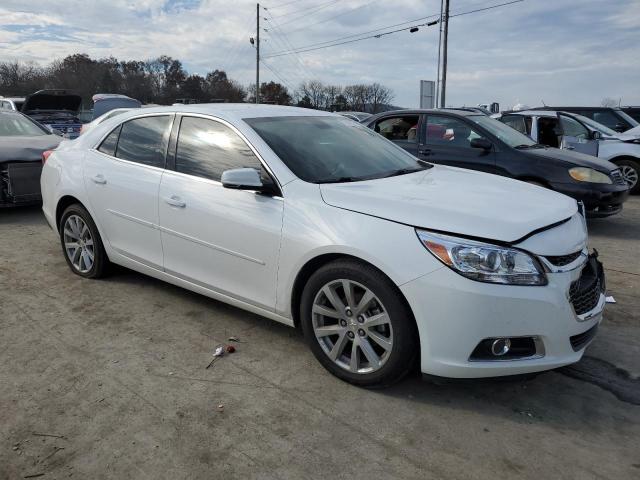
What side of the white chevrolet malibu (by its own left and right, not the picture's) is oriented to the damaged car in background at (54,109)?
back

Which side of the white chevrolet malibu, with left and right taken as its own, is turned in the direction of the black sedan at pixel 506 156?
left

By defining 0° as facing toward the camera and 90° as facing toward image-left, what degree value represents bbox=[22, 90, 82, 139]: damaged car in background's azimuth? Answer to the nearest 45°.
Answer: approximately 0°

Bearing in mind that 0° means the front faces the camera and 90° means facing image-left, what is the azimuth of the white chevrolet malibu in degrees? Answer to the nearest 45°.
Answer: approximately 315°

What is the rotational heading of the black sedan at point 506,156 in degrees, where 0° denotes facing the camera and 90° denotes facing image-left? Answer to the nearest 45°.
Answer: approximately 315°

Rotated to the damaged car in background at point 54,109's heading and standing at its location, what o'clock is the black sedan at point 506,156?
The black sedan is roughly at 11 o'clock from the damaged car in background.

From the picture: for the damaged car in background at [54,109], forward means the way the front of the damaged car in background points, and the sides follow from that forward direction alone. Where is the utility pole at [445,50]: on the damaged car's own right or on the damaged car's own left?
on the damaged car's own left

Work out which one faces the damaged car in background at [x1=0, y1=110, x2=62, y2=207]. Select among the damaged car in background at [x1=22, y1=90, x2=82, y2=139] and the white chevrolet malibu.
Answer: the damaged car in background at [x1=22, y1=90, x2=82, y2=139]

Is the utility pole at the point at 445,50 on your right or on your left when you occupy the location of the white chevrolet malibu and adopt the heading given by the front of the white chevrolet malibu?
on your left
